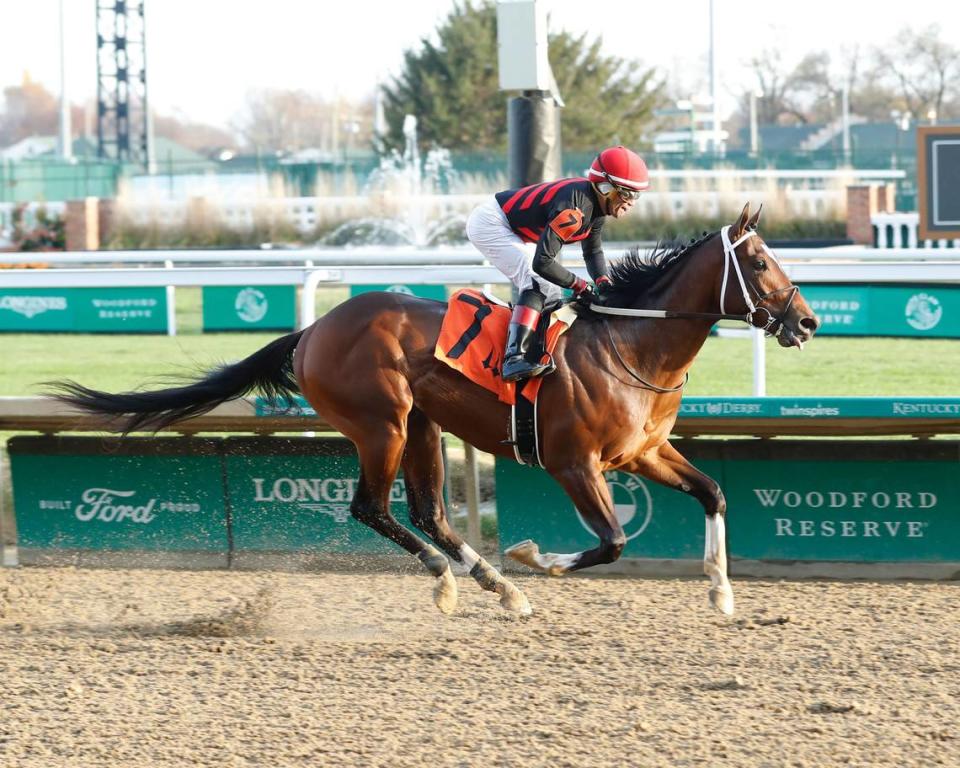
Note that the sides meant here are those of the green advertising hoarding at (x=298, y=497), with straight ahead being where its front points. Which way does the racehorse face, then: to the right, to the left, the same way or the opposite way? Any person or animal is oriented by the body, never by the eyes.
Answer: to the left

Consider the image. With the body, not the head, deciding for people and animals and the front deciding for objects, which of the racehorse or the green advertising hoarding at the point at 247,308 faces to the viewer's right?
the racehorse

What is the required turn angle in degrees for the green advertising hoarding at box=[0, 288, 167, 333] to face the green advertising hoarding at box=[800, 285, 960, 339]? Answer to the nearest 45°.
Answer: approximately 45° to its left

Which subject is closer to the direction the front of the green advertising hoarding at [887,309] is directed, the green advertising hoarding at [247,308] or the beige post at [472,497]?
the beige post

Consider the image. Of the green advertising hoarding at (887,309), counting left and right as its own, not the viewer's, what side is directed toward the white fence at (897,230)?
back

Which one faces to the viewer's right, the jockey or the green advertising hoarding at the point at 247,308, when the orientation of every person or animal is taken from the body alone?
the jockey

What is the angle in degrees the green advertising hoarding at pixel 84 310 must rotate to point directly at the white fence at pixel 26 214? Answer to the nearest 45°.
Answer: approximately 180°

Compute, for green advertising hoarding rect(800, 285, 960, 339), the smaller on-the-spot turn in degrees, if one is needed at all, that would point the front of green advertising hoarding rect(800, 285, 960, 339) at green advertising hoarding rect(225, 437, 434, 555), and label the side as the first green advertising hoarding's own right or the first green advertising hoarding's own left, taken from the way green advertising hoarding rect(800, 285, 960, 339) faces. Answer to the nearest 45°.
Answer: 0° — it already faces it

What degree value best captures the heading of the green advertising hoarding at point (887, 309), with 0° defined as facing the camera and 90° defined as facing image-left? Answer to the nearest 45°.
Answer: approximately 0°

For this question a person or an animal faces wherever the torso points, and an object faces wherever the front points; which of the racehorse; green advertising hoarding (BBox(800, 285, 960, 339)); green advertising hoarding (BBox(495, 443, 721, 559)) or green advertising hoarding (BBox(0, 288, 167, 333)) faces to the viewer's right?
the racehorse

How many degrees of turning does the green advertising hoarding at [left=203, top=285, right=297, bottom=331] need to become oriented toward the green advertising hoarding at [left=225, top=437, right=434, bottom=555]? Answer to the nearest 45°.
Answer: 0° — it already faces it

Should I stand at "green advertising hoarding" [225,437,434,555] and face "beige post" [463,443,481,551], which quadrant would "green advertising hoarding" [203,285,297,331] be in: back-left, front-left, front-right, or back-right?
back-left
